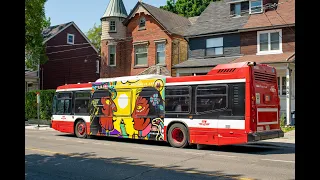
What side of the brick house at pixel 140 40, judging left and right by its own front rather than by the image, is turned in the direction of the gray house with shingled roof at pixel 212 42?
left

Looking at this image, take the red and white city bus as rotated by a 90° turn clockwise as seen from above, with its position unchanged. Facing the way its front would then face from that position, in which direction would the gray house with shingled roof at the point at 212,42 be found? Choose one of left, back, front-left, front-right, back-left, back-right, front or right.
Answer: front-left

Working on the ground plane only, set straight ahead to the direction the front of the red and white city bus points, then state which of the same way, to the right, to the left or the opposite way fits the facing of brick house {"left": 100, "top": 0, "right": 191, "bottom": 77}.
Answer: to the left

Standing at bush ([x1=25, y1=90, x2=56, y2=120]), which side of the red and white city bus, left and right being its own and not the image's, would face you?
front

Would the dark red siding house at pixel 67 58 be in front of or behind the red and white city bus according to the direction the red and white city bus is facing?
in front

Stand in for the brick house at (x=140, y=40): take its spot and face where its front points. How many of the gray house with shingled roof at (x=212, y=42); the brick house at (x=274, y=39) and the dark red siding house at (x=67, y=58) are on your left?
2

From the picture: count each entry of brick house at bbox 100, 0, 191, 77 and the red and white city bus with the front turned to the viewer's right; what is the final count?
0

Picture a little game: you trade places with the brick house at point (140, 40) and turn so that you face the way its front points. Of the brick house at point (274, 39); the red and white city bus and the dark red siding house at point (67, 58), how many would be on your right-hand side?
1

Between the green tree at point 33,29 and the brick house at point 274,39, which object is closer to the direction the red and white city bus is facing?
the green tree

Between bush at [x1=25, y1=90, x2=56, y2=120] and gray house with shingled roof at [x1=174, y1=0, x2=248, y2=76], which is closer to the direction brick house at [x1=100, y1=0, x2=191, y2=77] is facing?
the bush

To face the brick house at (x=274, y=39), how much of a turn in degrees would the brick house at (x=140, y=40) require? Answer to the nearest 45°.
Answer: approximately 90° to its left

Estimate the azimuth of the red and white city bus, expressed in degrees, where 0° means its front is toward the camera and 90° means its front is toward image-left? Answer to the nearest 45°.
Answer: approximately 135°

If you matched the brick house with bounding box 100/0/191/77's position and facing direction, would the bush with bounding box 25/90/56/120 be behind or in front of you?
in front

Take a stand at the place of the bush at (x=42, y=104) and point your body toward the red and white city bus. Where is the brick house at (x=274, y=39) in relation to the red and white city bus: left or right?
left

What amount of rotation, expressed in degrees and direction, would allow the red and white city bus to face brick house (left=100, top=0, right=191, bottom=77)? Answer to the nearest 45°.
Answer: approximately 45° to its right

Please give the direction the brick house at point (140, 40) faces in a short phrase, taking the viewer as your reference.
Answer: facing the viewer and to the left of the viewer
